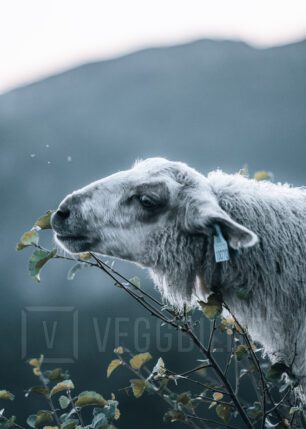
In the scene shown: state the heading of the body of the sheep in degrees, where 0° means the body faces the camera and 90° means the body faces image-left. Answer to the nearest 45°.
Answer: approximately 90°
